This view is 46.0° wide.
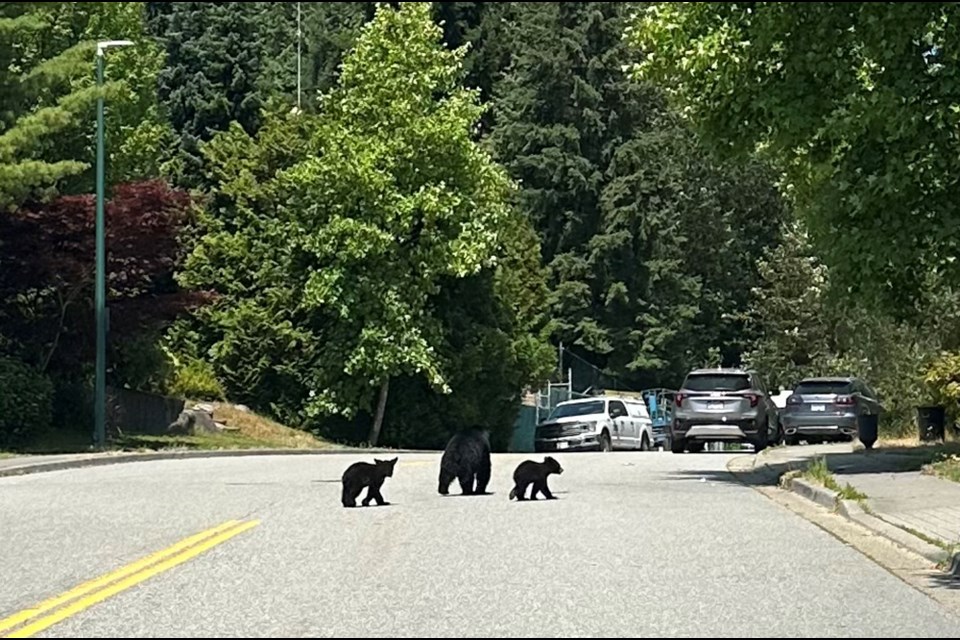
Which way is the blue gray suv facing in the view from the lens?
facing away from the viewer and to the right of the viewer

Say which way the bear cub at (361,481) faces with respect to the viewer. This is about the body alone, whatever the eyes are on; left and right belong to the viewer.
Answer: facing to the right of the viewer

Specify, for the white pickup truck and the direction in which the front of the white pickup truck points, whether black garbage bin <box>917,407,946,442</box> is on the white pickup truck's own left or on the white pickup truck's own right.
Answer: on the white pickup truck's own left

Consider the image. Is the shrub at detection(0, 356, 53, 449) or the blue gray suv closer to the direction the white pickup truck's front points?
the shrub

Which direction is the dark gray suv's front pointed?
away from the camera

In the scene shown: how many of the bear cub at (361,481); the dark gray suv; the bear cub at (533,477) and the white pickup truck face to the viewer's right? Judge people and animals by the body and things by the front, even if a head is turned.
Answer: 2

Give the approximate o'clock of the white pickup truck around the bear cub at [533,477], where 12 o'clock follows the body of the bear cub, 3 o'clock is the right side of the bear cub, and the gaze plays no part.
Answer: The white pickup truck is roughly at 9 o'clock from the bear cub.

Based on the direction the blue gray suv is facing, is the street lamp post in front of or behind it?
behind

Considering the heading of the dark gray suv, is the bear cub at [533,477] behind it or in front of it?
behind
